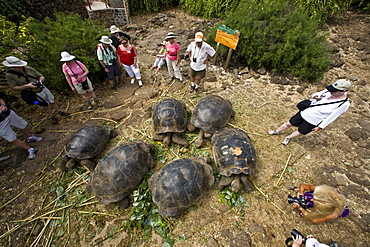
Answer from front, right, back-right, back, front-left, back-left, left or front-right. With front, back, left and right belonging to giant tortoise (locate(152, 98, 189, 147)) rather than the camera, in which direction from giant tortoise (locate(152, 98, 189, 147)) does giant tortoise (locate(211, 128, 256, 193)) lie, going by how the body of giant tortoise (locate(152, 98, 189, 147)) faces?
front-left

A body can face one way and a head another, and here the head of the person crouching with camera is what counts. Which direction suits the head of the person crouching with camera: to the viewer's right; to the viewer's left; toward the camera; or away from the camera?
to the viewer's left

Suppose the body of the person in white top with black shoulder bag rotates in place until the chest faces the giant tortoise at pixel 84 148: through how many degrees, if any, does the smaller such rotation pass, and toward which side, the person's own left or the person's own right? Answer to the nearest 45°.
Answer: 0° — they already face it

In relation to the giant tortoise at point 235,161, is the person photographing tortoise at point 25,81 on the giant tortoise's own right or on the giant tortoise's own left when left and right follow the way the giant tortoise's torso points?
on the giant tortoise's own right

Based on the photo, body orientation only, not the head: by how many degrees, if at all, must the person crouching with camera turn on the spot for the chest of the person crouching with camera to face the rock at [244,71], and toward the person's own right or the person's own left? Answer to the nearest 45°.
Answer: approximately 45° to the person's own right

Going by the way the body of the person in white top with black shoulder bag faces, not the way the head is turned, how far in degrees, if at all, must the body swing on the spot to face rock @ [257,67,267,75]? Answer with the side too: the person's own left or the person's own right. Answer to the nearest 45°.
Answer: approximately 90° to the person's own right

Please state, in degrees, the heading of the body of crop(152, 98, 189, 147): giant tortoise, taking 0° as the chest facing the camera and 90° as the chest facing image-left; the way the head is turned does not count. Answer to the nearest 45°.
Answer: approximately 0°

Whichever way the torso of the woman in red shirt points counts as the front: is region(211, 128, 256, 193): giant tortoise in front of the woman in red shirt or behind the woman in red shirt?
in front

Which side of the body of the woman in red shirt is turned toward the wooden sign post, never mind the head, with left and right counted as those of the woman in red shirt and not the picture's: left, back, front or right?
left

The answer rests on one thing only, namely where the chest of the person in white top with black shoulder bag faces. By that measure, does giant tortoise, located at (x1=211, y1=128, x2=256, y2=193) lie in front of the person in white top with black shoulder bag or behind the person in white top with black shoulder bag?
in front

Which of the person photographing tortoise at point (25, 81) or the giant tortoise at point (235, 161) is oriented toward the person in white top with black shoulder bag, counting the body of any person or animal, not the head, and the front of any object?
the person photographing tortoise
